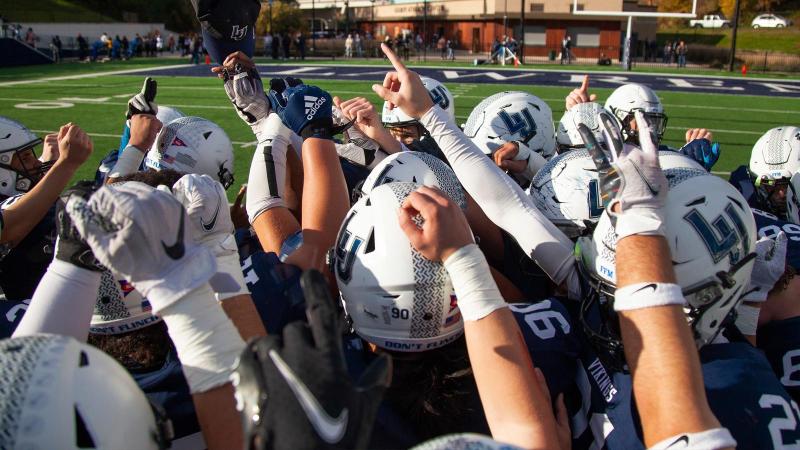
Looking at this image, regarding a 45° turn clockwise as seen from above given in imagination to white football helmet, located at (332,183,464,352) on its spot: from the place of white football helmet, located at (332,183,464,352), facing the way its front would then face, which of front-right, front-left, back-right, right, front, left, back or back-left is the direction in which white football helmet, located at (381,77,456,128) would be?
front

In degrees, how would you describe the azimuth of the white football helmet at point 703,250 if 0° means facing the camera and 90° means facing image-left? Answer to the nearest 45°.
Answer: approximately 45°

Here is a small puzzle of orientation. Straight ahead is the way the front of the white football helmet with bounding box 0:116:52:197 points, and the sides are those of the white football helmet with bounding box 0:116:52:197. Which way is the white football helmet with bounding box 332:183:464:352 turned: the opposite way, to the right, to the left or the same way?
to the left

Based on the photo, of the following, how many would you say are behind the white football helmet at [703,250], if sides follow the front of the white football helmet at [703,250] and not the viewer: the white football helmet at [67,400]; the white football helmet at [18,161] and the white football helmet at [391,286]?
0

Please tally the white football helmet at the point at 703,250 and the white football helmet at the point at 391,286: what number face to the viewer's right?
0

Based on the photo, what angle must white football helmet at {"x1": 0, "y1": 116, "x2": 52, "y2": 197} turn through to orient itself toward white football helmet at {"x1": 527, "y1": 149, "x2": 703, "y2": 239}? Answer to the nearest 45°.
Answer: approximately 45° to its right

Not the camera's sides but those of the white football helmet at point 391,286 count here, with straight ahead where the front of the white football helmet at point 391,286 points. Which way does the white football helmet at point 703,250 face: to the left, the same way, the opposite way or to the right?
to the left

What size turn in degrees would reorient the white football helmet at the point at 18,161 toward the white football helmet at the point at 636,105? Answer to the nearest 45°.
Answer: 0° — it already faces it

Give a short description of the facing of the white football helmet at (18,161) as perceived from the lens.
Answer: facing to the right of the viewer

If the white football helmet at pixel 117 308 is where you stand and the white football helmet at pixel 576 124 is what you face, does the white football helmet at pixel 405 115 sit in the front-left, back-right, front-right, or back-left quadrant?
front-left

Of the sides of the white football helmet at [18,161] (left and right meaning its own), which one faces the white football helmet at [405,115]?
front

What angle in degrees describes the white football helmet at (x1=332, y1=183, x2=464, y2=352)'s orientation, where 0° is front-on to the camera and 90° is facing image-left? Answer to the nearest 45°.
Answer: approximately 135°

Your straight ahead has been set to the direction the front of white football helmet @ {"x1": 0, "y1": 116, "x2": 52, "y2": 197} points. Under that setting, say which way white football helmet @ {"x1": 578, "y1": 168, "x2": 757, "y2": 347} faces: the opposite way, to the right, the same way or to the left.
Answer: the opposite way

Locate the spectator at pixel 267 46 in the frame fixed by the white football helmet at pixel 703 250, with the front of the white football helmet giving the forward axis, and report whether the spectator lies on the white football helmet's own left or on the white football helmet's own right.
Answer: on the white football helmet's own right

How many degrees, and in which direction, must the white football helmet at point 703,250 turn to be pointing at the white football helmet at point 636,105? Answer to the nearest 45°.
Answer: approximately 135° to its right
